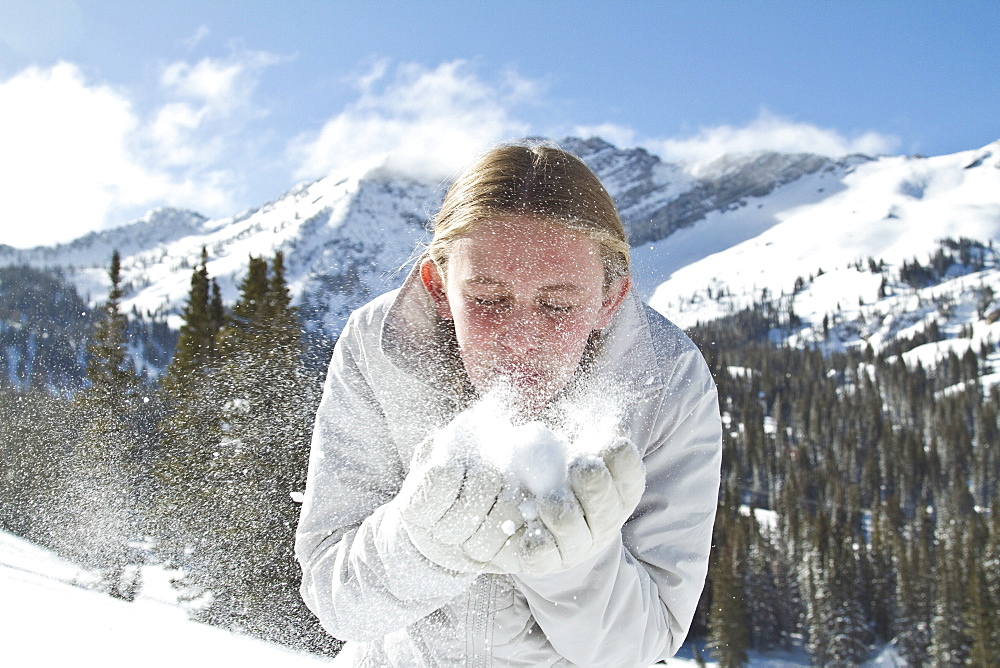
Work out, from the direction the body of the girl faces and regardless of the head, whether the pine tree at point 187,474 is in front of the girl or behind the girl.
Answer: behind

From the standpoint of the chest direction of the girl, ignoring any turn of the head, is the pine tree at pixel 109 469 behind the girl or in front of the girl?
behind

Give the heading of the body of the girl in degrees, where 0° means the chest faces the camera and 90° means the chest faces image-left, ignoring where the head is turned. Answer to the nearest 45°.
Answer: approximately 0°
